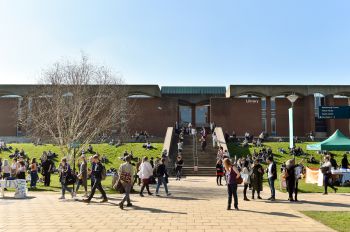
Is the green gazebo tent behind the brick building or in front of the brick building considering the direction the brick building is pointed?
in front

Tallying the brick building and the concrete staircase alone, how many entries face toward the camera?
2

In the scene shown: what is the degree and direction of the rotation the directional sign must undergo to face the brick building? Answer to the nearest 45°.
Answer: approximately 135° to its right

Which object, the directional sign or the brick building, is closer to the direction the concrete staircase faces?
the directional sign

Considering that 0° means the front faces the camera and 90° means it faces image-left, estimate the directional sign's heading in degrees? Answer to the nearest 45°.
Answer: approximately 0°

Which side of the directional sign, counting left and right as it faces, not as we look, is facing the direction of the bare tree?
right

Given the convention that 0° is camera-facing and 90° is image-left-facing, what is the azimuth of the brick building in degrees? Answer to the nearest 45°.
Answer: approximately 0°

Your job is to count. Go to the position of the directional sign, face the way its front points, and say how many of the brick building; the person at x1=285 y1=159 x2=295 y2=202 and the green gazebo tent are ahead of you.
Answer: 2

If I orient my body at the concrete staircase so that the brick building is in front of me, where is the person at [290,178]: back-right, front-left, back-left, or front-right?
back-right
